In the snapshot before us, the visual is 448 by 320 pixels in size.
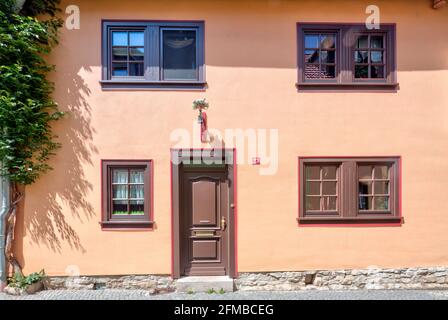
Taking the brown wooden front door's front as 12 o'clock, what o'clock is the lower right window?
The lower right window is roughly at 9 o'clock from the brown wooden front door.

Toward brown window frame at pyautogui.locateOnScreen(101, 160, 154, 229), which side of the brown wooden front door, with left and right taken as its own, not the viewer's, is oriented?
right

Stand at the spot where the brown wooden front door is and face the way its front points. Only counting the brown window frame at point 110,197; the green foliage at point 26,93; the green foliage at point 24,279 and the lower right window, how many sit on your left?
1

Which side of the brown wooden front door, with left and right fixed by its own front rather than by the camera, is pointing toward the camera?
front

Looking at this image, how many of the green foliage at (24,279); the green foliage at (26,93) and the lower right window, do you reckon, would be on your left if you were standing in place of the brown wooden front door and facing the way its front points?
1
